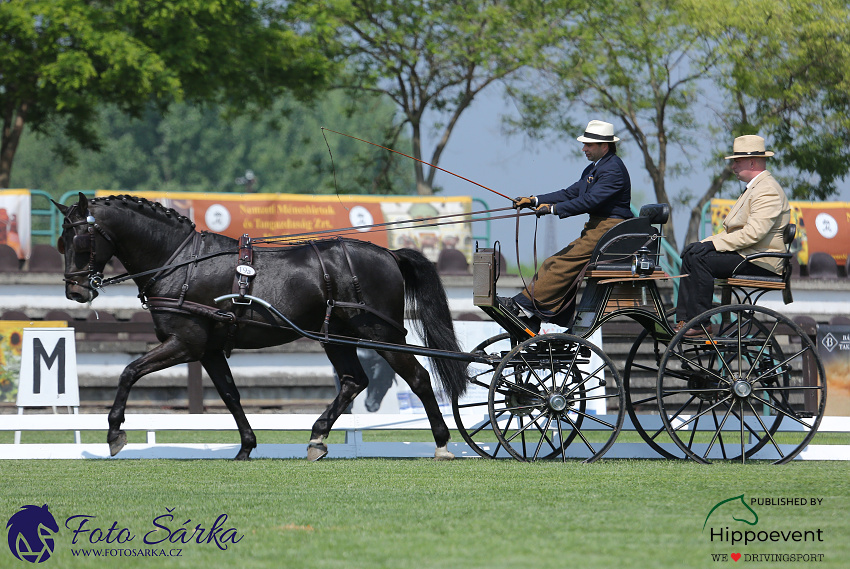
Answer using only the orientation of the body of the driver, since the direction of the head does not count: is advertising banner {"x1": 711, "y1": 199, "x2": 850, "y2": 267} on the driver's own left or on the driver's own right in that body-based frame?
on the driver's own right

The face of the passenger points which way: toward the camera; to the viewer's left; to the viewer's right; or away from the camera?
to the viewer's left

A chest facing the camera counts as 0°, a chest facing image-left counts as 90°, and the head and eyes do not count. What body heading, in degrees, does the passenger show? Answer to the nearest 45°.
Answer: approximately 90°

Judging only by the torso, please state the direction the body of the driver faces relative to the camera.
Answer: to the viewer's left

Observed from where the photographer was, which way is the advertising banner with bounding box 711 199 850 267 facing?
facing the viewer

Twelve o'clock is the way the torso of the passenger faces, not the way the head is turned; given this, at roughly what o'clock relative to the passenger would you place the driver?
The driver is roughly at 12 o'clock from the passenger.

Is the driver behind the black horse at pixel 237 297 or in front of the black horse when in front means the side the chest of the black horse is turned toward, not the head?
behind

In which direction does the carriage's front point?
to the viewer's left

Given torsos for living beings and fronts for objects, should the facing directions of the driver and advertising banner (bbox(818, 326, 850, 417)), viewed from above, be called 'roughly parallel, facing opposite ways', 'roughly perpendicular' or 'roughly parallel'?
roughly perpendicular

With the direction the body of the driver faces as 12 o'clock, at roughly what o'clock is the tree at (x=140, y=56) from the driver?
The tree is roughly at 2 o'clock from the driver.

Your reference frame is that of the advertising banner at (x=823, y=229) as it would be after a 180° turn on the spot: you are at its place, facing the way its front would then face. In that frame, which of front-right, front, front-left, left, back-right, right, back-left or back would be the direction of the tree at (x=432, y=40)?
left

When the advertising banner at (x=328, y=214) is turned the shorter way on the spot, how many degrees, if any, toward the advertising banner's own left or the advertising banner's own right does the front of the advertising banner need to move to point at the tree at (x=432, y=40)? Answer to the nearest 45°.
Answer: approximately 135° to the advertising banner's own left

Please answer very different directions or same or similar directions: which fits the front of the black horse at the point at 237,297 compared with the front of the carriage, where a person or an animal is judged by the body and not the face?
same or similar directions

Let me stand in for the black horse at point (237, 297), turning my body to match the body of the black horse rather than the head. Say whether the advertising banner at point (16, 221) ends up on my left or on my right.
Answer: on my right

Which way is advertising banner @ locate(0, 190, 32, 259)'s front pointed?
toward the camera

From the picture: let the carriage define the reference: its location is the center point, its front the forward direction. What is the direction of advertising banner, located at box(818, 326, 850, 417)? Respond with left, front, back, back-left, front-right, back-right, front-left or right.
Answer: back-right
